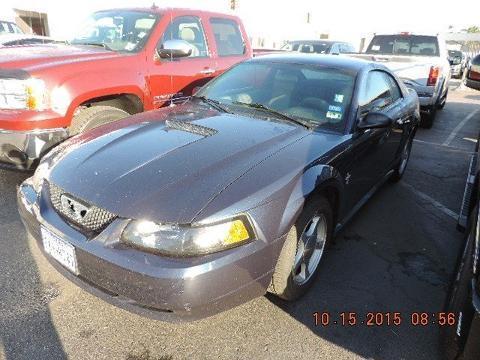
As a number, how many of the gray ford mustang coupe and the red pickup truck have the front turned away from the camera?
0

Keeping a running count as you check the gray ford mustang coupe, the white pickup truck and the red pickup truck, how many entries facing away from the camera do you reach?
1

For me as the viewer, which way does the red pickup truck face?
facing the viewer and to the left of the viewer

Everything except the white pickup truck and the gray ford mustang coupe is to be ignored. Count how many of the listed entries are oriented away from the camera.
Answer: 1

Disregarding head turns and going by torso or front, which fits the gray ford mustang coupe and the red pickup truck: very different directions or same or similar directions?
same or similar directions

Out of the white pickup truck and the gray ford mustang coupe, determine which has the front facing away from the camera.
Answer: the white pickup truck

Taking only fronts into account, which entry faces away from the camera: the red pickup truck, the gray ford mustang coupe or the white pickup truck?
the white pickup truck

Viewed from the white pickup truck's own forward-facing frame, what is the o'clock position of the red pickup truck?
The red pickup truck is roughly at 7 o'clock from the white pickup truck.

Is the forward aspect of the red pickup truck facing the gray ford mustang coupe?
no

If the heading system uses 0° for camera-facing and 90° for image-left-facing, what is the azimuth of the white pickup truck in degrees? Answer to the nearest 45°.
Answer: approximately 180°

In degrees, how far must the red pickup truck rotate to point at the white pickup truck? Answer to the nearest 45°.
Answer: approximately 180°

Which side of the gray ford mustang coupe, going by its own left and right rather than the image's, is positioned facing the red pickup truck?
right

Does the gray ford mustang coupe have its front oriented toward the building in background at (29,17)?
no

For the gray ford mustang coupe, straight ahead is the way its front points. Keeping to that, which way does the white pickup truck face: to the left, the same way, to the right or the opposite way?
the opposite way

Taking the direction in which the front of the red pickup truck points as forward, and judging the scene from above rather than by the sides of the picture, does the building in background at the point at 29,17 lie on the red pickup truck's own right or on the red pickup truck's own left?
on the red pickup truck's own right

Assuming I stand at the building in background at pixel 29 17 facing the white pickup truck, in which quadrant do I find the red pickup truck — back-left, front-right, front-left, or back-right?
front-right
